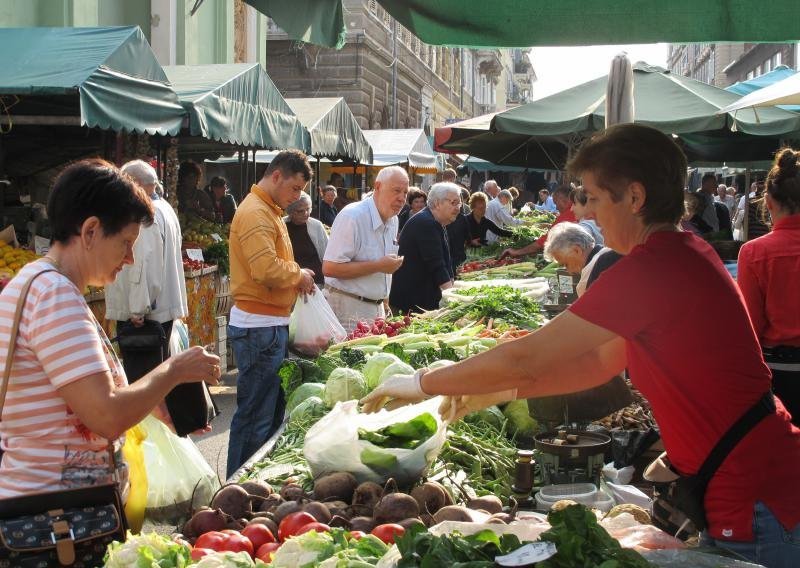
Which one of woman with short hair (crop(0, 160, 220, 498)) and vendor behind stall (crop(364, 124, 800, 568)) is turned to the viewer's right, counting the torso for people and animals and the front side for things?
the woman with short hair

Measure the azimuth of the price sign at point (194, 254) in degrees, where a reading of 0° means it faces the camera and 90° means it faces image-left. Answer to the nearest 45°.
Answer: approximately 0°

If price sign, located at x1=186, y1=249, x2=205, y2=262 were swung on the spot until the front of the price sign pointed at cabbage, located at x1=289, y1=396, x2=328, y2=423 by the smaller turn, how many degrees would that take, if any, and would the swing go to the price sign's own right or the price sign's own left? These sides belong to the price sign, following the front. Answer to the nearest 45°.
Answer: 0° — it already faces it

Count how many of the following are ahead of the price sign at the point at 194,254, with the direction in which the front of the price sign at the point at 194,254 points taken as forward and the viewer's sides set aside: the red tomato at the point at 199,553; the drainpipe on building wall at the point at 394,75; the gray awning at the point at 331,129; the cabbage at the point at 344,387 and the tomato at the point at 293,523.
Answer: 3

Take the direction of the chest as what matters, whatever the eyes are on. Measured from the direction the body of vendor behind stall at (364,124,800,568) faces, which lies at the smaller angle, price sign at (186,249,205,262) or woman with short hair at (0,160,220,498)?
the woman with short hair

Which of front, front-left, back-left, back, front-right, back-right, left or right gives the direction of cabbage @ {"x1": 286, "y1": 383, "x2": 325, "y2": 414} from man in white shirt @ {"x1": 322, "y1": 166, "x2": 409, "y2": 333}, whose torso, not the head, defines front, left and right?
front-right

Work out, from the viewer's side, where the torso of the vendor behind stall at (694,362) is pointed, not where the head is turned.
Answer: to the viewer's left

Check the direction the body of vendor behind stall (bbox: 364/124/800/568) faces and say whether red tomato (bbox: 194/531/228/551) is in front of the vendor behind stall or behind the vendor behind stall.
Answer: in front

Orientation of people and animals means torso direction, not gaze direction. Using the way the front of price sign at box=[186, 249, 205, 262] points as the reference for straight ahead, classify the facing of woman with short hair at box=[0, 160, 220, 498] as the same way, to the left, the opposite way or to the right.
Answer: to the left

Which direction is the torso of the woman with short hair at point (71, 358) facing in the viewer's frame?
to the viewer's right

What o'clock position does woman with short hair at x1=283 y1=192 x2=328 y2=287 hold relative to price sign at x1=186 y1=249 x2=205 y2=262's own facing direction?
The woman with short hair is roughly at 9 o'clock from the price sign.

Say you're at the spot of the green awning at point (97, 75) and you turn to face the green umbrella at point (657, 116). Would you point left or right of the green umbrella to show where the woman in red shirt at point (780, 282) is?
right

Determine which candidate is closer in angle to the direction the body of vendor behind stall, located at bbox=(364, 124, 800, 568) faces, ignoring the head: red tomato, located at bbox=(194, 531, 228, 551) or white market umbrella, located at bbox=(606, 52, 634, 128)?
the red tomato

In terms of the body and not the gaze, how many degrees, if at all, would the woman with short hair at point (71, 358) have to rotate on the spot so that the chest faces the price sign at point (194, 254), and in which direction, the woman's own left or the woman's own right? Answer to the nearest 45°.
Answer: approximately 90° to the woman's own left
